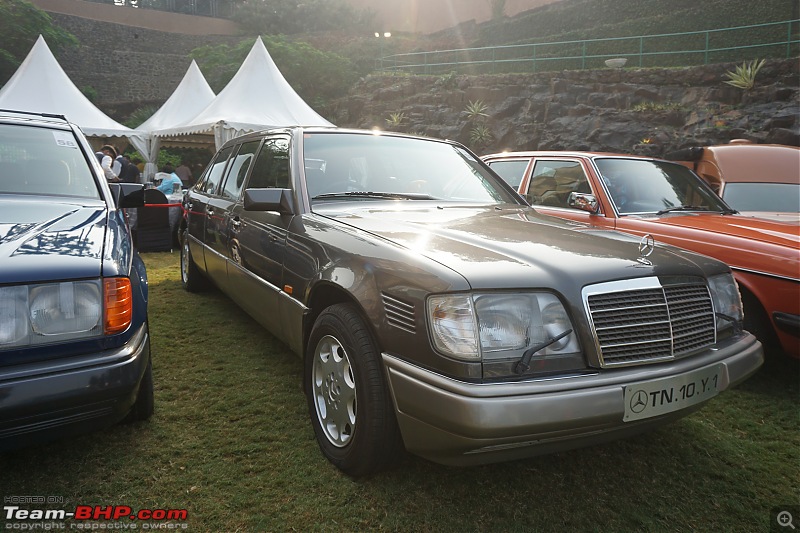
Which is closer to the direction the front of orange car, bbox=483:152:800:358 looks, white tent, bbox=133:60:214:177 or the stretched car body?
the stretched car body

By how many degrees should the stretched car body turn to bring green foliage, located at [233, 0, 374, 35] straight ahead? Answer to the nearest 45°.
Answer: approximately 135° to its left

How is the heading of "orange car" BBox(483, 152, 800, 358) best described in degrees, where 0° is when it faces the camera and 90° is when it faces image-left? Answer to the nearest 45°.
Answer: approximately 315°

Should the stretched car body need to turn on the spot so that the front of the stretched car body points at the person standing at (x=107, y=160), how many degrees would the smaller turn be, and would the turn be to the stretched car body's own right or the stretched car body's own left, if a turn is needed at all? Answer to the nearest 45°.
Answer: approximately 180°

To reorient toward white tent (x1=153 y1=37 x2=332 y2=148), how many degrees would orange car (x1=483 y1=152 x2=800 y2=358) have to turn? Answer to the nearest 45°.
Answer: approximately 180°

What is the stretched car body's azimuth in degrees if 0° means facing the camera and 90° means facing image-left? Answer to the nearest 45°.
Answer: approximately 315°

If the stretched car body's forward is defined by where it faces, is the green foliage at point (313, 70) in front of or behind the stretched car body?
behind

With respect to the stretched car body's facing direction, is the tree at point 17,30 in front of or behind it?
behind
